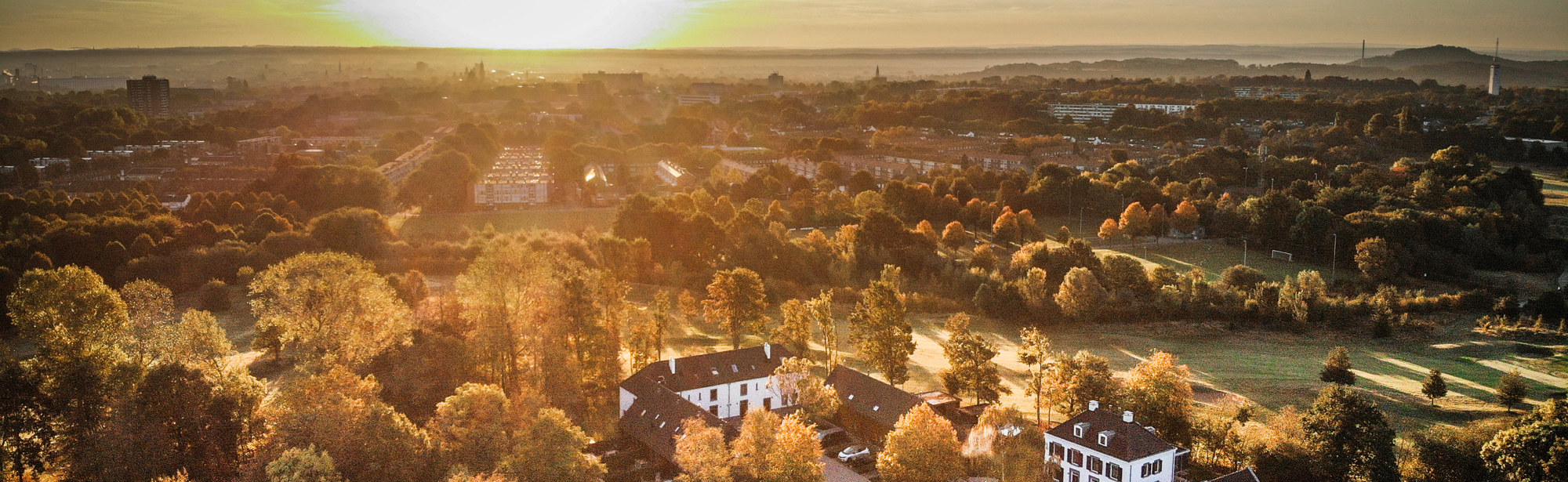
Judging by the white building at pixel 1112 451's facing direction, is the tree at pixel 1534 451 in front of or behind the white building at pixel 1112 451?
behind

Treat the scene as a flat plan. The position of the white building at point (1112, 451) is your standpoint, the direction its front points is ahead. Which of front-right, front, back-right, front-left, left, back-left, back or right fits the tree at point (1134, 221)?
back-right

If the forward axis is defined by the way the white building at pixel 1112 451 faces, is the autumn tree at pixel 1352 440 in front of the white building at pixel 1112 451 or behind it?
behind

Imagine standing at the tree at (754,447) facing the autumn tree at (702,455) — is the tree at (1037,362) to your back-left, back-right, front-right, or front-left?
back-right

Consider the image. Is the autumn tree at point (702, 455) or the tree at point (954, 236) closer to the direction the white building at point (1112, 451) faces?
the autumn tree

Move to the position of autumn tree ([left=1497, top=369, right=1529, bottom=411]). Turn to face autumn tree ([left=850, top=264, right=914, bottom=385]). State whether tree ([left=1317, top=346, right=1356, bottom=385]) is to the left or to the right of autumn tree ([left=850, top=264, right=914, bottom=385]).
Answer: right

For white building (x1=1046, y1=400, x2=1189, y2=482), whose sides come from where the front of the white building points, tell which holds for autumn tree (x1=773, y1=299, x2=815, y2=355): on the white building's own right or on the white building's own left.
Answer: on the white building's own right

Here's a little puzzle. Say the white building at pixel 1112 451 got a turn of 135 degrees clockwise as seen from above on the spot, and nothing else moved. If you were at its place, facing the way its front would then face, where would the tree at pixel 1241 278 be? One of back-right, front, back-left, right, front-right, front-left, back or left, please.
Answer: front

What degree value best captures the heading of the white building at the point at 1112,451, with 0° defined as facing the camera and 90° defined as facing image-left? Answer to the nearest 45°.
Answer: approximately 45°

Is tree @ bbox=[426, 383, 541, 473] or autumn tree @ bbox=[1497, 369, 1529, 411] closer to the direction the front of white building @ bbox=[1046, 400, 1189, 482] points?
the tree

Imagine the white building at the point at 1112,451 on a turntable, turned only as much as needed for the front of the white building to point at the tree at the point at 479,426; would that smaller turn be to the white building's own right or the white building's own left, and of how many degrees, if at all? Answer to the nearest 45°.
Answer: approximately 45° to the white building's own right
